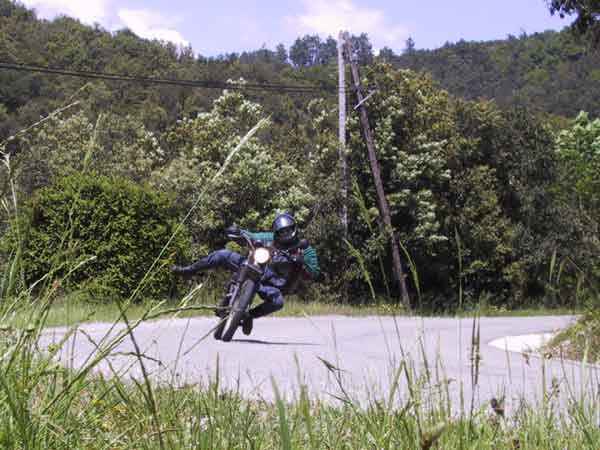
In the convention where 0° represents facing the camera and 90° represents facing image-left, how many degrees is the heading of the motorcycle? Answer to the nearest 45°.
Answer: approximately 0°

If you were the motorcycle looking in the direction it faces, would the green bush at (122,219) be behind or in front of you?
behind

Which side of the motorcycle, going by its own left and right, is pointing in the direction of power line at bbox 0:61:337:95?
back
